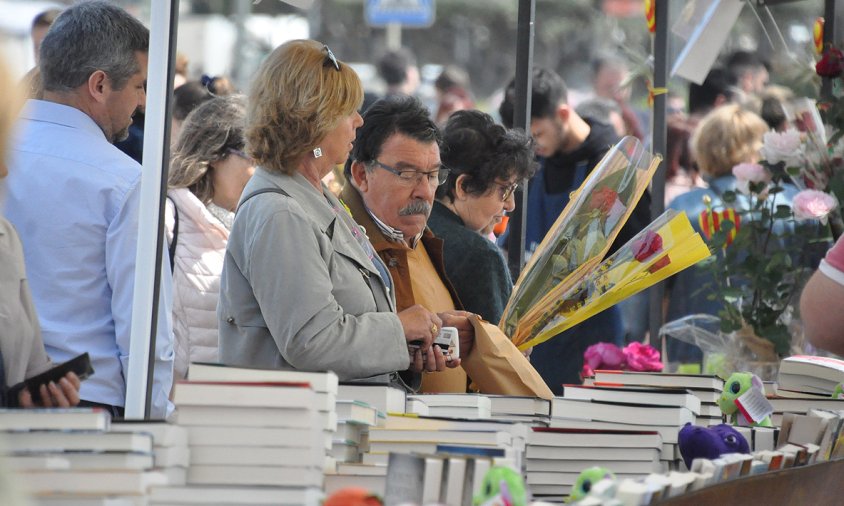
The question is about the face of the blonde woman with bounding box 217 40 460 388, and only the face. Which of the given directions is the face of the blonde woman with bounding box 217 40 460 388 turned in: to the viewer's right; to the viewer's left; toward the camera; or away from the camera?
to the viewer's right

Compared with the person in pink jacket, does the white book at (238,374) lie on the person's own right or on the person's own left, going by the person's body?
on the person's own right

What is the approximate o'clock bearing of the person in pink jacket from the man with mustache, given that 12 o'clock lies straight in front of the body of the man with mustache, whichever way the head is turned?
The person in pink jacket is roughly at 6 o'clock from the man with mustache.

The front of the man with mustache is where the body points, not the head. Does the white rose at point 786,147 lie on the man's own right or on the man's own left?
on the man's own left

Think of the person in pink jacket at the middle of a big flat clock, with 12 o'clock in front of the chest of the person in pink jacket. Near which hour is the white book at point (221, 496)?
The white book is roughly at 3 o'clock from the person in pink jacket.

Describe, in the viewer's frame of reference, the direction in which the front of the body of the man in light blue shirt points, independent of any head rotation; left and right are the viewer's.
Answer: facing away from the viewer and to the right of the viewer

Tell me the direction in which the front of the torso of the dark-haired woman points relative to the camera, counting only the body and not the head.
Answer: to the viewer's right

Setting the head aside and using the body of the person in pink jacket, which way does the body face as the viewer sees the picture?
to the viewer's right

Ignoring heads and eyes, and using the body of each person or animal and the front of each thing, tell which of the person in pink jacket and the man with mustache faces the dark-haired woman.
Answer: the person in pink jacket

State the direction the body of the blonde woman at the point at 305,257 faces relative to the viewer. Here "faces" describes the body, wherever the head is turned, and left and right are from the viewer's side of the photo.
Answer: facing to the right of the viewer
